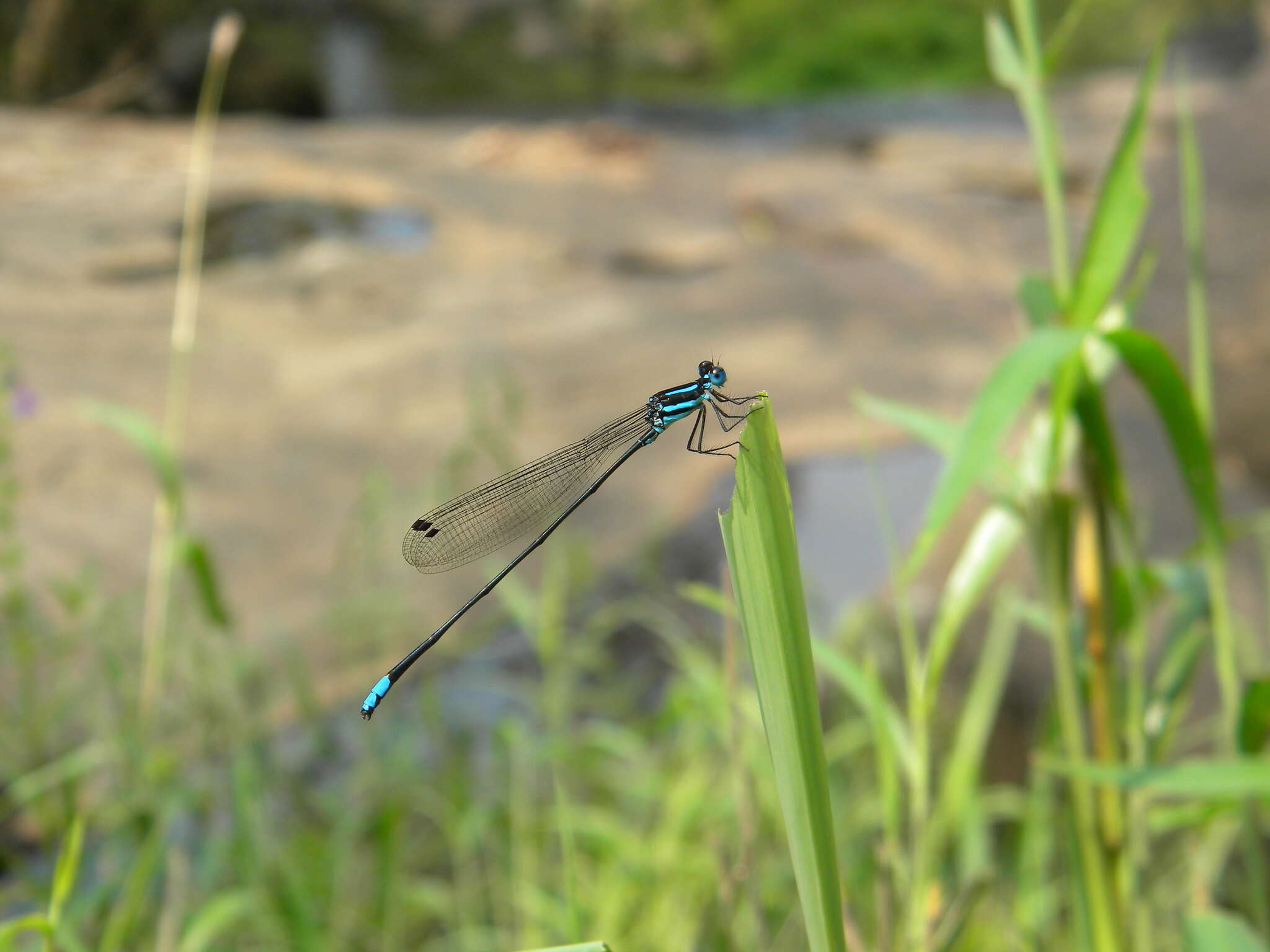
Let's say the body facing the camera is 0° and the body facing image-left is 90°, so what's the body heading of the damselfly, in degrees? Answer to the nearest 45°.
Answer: approximately 270°

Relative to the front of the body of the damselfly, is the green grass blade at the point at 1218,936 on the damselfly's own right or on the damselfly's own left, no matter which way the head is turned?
on the damselfly's own right

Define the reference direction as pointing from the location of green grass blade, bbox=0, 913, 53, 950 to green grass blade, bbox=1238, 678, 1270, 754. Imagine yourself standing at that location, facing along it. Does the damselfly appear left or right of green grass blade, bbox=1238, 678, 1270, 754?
left
